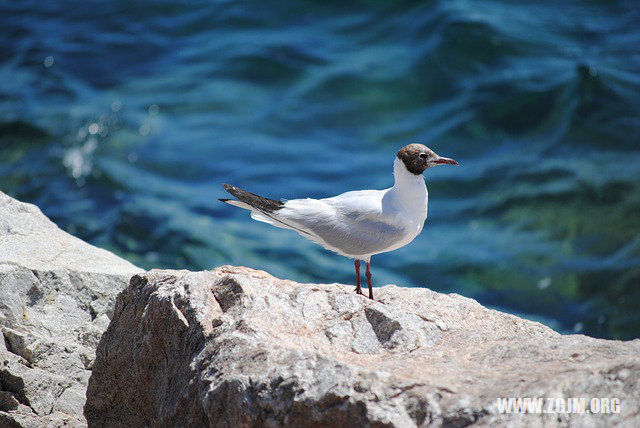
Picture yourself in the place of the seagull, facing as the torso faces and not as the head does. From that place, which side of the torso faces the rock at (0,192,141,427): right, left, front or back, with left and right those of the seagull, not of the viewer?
back

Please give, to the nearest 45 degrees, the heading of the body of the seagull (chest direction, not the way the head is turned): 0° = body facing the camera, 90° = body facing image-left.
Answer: approximately 270°
